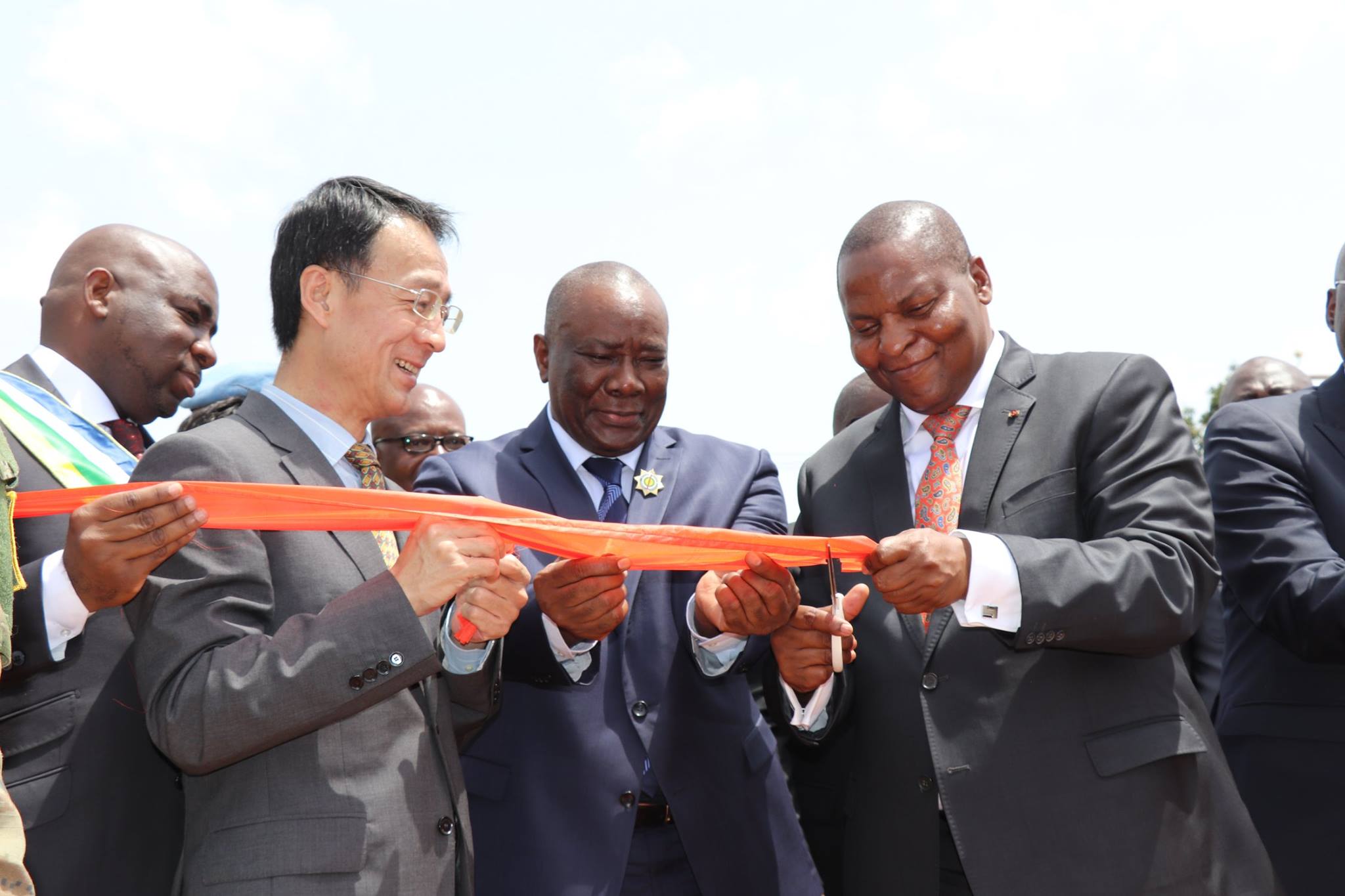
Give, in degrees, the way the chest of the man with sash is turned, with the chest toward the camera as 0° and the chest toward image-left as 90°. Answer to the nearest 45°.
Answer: approximately 315°

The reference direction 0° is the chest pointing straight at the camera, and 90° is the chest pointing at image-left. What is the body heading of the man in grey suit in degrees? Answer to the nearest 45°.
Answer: approximately 315°

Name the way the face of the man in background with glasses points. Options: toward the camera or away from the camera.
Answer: toward the camera

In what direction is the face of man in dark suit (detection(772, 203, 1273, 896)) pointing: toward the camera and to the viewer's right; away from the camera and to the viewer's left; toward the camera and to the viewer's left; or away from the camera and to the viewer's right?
toward the camera and to the viewer's left

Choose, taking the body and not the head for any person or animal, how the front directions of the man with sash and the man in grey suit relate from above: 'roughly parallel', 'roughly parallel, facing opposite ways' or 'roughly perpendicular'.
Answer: roughly parallel

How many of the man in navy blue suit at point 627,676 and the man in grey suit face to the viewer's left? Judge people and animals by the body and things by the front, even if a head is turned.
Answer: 0

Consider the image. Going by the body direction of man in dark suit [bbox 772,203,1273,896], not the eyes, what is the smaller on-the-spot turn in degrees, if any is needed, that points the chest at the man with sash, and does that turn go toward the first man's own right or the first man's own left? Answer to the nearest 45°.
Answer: approximately 45° to the first man's own right

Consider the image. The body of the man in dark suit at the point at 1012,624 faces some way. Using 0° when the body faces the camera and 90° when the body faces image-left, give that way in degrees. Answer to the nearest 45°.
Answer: approximately 45°

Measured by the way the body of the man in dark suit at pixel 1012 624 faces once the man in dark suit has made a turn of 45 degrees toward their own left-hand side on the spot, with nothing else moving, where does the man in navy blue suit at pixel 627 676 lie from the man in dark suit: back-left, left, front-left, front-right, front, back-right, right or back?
right

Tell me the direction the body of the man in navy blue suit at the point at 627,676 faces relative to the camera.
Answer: toward the camera

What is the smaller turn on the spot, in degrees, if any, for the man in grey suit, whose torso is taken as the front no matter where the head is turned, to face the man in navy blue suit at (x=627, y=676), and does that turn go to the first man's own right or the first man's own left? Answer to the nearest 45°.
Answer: approximately 90° to the first man's own left

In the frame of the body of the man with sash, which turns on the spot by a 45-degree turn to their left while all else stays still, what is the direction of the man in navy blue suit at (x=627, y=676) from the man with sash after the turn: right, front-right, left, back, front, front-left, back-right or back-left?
front

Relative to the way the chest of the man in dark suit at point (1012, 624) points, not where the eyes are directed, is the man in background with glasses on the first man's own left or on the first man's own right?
on the first man's own right
